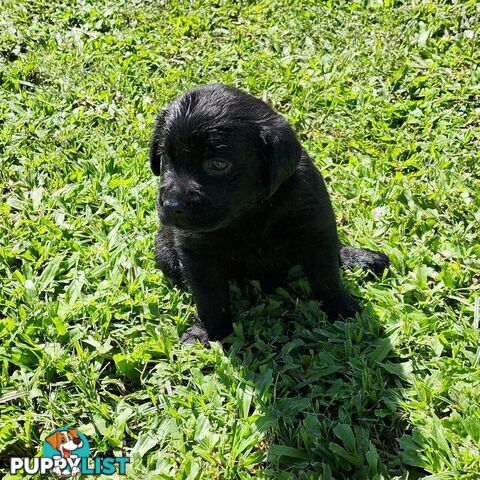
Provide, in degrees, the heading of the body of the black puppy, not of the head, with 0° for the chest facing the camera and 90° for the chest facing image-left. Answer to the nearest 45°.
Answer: approximately 0°
